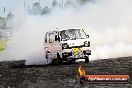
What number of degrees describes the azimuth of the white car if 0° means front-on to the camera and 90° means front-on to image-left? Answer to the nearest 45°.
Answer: approximately 315°
